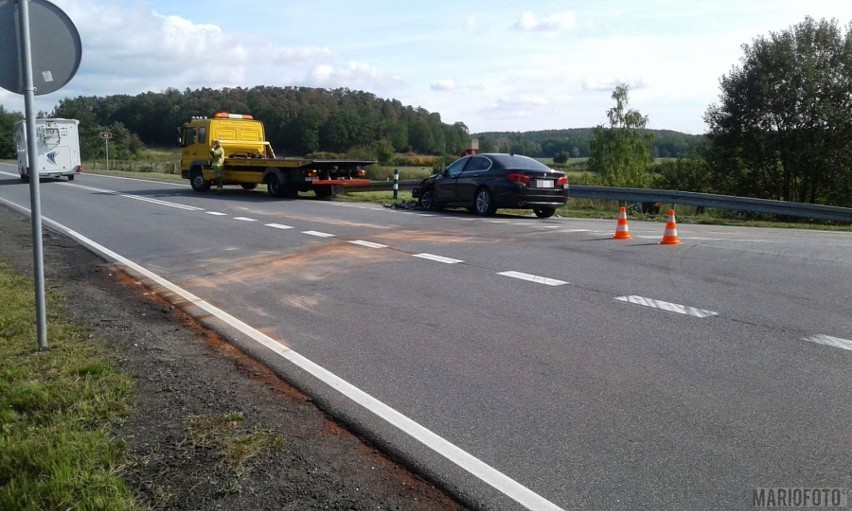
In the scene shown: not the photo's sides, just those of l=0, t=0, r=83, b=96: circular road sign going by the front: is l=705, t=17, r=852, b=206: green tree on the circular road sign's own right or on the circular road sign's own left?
on the circular road sign's own right

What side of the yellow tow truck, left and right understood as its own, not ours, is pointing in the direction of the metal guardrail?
back

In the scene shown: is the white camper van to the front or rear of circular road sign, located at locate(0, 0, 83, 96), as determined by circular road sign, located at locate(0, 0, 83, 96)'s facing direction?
to the front

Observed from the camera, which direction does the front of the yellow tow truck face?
facing away from the viewer and to the left of the viewer

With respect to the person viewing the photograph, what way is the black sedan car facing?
facing away from the viewer and to the left of the viewer

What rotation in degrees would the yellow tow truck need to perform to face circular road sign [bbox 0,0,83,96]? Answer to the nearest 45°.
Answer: approximately 135° to its left

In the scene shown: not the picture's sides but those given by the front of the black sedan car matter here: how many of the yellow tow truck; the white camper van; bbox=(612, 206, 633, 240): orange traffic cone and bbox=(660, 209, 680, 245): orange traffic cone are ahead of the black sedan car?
2

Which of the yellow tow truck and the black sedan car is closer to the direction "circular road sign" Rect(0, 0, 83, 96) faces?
the yellow tow truck

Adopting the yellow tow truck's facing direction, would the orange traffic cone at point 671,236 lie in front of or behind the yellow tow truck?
behind

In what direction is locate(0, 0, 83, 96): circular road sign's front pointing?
away from the camera

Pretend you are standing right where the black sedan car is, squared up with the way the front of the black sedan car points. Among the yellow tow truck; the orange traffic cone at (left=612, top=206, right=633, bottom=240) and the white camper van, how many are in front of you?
2

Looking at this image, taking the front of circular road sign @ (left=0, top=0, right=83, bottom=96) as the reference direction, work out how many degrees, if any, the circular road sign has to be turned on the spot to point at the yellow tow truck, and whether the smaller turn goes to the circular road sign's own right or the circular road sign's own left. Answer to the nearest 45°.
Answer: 0° — it already faces it

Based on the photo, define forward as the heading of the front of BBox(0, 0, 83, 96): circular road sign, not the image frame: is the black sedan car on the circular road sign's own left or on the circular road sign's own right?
on the circular road sign's own right

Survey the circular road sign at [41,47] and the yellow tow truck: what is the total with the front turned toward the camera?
0
